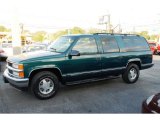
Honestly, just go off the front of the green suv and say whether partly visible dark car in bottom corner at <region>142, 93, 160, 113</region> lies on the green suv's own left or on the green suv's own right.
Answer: on the green suv's own left

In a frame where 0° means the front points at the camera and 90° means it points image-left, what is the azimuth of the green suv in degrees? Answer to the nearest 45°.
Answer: approximately 45°
